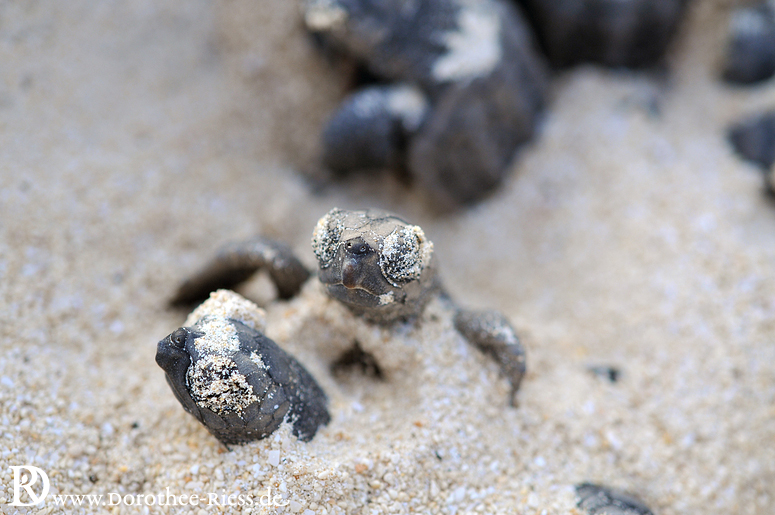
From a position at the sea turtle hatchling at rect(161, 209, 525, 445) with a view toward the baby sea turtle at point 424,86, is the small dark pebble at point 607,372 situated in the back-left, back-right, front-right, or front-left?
front-right

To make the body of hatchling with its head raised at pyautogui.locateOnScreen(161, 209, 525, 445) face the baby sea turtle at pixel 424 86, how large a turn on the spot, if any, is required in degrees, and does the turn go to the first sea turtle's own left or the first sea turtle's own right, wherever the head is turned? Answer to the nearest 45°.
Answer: approximately 180°

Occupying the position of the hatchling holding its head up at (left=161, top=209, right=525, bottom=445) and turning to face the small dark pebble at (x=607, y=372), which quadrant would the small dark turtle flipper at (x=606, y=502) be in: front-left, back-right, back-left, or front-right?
front-right

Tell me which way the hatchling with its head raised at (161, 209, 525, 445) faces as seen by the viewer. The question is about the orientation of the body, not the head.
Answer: toward the camera
